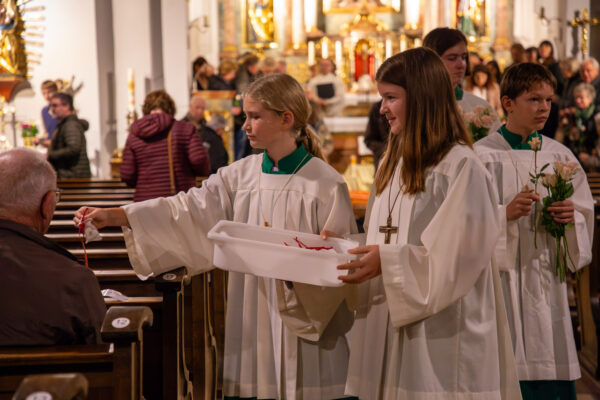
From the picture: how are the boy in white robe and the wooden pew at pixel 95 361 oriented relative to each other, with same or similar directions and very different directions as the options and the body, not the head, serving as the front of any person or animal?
very different directions

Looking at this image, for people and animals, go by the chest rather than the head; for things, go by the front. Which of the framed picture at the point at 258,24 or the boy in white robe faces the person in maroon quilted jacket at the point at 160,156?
the framed picture

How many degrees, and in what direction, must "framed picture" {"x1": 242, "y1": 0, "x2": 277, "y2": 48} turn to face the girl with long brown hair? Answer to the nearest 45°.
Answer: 0° — it already faces them

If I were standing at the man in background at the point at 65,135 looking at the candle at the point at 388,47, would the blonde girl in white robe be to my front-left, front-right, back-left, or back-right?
back-right

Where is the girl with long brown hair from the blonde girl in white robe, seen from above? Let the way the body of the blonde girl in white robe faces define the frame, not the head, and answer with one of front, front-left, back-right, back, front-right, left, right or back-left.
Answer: left

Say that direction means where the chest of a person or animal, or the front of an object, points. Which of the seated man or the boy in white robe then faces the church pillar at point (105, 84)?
the seated man

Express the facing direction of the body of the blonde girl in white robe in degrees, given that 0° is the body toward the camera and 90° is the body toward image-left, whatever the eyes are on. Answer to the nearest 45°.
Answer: approximately 45°

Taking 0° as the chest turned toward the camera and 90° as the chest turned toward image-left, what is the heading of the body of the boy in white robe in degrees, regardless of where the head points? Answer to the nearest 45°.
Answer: approximately 315°

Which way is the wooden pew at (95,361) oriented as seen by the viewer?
away from the camera

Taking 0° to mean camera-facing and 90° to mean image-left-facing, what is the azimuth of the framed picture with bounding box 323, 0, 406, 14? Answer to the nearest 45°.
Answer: approximately 0°

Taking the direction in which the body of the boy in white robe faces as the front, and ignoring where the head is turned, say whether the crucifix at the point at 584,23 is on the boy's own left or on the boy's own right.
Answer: on the boy's own left

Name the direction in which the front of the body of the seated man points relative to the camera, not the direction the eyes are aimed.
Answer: away from the camera

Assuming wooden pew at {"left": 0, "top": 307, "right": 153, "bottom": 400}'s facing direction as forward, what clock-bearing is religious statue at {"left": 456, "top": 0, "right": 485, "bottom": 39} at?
The religious statue is roughly at 1 o'clock from the wooden pew.
